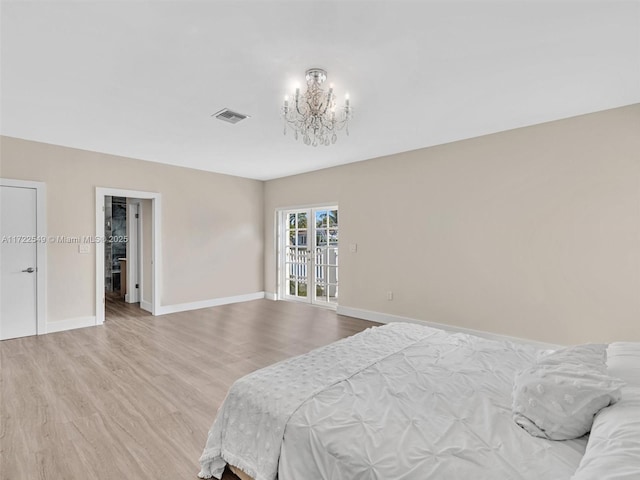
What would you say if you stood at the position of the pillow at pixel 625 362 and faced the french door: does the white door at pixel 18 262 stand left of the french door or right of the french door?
left

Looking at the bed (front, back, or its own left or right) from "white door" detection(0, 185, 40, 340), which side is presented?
front

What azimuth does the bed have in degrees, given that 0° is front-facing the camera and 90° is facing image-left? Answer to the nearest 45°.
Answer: approximately 90°

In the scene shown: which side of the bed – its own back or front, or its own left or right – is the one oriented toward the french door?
right
